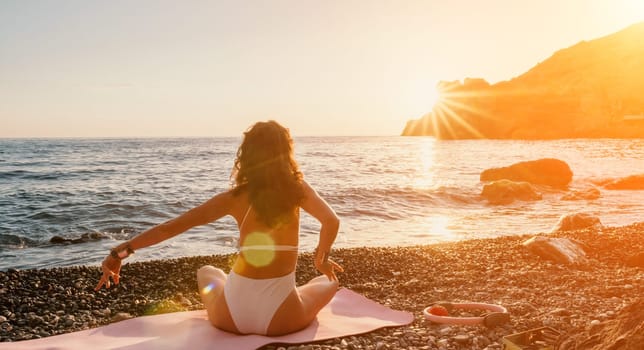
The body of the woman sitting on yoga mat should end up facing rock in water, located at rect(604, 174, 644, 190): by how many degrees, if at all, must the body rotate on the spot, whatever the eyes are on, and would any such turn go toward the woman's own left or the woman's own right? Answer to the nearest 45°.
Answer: approximately 45° to the woman's own right

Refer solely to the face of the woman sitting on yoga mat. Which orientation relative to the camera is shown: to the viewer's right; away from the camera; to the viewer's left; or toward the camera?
away from the camera

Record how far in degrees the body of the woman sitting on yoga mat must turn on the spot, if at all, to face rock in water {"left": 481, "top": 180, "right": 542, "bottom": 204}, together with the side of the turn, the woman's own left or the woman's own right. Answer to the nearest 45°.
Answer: approximately 45° to the woman's own right

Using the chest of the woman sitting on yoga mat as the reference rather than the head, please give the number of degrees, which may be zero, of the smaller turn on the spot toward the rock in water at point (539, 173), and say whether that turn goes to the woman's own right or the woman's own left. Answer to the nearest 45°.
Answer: approximately 45° to the woman's own right

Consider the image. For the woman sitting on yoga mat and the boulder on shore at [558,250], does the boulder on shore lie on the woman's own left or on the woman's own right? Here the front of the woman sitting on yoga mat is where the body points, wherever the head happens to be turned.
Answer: on the woman's own right

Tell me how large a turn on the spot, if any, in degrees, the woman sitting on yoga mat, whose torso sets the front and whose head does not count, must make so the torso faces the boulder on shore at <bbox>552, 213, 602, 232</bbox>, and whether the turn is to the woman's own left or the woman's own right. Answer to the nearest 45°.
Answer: approximately 45° to the woman's own right

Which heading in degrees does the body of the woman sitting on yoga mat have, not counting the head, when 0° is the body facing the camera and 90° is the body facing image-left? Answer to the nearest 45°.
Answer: approximately 180°
